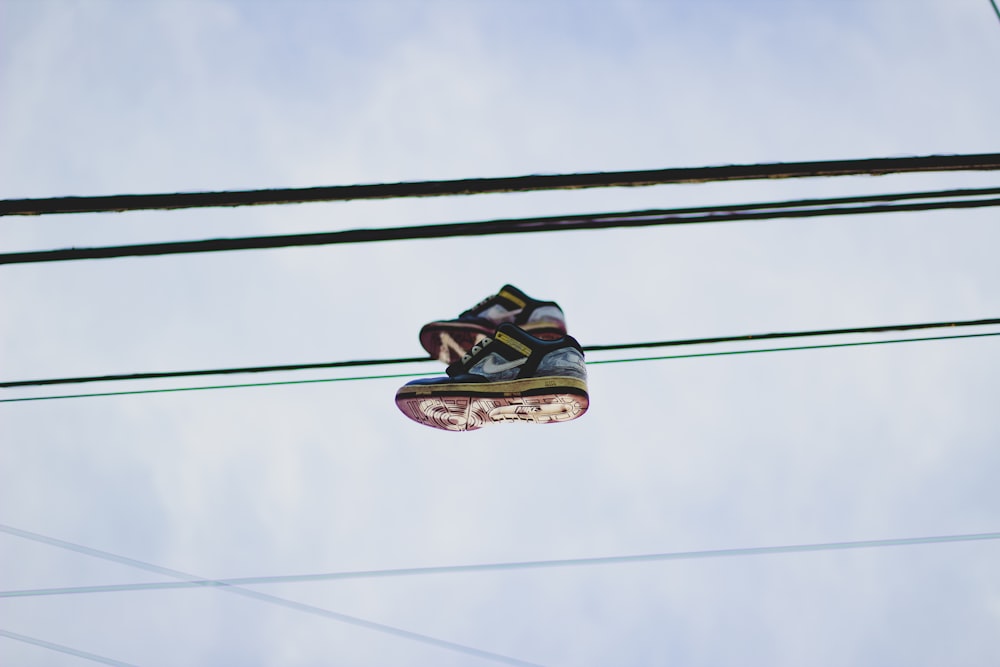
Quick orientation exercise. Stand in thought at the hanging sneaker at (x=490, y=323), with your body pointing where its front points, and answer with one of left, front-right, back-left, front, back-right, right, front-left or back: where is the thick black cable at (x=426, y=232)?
left

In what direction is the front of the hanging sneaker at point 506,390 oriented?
to the viewer's left

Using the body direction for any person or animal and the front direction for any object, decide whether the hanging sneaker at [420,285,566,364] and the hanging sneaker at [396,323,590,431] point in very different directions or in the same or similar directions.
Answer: same or similar directions

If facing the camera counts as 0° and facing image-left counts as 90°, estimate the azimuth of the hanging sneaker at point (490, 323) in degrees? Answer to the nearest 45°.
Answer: approximately 90°

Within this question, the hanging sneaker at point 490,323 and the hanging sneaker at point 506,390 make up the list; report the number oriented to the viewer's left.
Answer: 2
